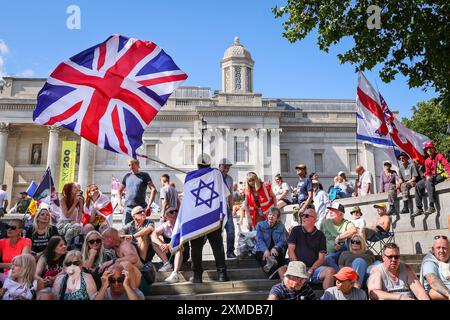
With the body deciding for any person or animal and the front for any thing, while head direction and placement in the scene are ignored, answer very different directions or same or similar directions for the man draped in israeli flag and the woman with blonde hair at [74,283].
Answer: very different directions

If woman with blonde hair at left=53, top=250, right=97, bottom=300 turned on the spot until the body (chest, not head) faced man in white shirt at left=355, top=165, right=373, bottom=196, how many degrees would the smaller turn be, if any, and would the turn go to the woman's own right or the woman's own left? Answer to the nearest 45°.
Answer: approximately 135° to the woman's own left

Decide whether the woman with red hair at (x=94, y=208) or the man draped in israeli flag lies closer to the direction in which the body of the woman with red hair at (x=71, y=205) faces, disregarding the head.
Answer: the man draped in israeli flag

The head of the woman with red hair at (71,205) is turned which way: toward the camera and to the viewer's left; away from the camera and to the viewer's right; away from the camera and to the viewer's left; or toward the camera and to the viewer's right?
toward the camera and to the viewer's right

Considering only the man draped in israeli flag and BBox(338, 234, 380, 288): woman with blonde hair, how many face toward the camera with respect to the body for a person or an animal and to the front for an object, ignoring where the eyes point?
1

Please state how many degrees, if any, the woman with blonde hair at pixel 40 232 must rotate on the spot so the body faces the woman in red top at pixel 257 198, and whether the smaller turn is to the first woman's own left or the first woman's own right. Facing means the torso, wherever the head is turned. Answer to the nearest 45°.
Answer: approximately 90° to the first woman's own left

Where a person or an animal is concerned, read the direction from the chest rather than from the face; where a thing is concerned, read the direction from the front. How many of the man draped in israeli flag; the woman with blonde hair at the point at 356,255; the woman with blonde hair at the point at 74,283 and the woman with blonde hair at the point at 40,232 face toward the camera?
3

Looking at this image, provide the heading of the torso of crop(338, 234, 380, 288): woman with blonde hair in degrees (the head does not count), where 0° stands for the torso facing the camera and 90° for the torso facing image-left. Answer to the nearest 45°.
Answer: approximately 0°

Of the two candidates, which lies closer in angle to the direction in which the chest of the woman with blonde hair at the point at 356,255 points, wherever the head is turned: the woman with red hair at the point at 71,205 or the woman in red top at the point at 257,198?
the woman with red hair

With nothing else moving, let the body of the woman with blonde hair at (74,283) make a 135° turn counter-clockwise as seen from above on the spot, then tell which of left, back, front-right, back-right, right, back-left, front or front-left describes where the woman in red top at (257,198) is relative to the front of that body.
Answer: front

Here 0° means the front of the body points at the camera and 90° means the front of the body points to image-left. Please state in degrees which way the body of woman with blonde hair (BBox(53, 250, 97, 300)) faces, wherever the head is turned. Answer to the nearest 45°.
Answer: approximately 0°
